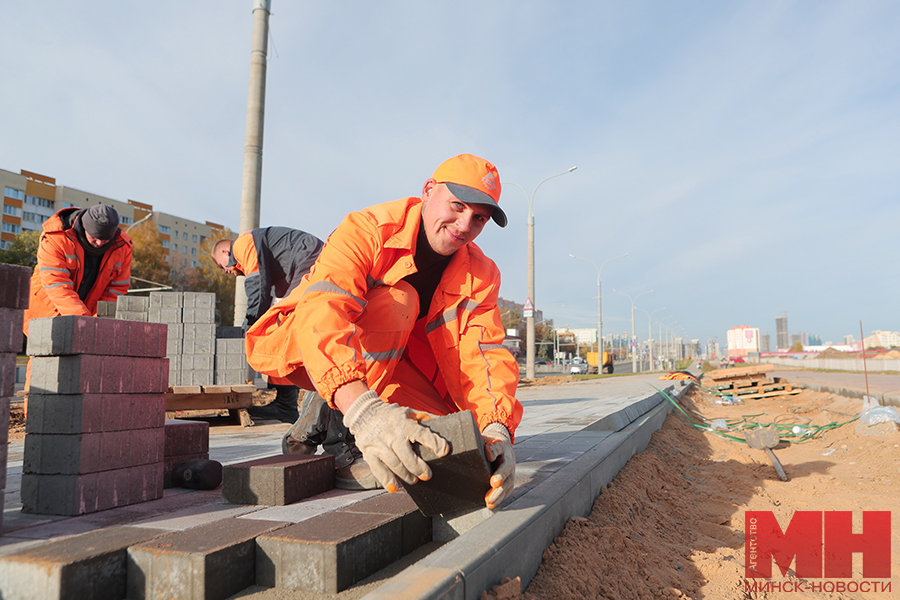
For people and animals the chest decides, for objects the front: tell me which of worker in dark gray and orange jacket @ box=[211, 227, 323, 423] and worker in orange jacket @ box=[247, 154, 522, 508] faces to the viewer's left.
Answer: worker in dark gray and orange jacket @ box=[211, 227, 323, 423]

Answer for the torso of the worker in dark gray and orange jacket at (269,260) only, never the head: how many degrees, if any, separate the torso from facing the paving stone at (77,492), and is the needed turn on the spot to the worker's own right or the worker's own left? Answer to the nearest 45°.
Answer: approximately 90° to the worker's own left

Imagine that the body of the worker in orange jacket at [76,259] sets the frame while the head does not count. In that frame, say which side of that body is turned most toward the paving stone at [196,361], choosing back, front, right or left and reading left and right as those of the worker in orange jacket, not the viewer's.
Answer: left

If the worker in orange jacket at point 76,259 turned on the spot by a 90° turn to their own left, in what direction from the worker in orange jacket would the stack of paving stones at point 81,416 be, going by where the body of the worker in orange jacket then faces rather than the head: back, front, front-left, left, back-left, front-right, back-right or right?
back-right

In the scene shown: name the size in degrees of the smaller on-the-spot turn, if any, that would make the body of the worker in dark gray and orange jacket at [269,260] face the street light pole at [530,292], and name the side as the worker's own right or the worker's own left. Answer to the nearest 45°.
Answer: approximately 135° to the worker's own right

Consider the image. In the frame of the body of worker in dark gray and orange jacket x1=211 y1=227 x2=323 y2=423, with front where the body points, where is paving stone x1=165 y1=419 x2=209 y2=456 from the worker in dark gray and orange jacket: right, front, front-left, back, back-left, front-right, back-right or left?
left

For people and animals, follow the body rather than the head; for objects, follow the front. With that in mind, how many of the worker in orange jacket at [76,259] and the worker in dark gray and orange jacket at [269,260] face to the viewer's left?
1

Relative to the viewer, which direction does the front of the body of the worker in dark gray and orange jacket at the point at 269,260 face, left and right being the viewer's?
facing to the left of the viewer

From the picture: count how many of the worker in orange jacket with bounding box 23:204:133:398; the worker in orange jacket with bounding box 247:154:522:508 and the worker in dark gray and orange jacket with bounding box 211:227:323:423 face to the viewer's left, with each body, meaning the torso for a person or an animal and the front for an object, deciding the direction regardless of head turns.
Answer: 1

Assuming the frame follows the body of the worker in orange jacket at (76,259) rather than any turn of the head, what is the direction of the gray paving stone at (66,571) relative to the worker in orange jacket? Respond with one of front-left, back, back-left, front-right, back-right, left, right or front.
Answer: front-right

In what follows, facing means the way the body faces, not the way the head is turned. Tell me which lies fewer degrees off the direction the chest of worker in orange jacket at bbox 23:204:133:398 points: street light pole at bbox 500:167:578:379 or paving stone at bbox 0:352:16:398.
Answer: the paving stone

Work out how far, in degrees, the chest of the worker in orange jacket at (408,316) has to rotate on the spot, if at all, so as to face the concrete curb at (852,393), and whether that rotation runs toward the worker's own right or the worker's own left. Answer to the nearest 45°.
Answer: approximately 90° to the worker's own left
